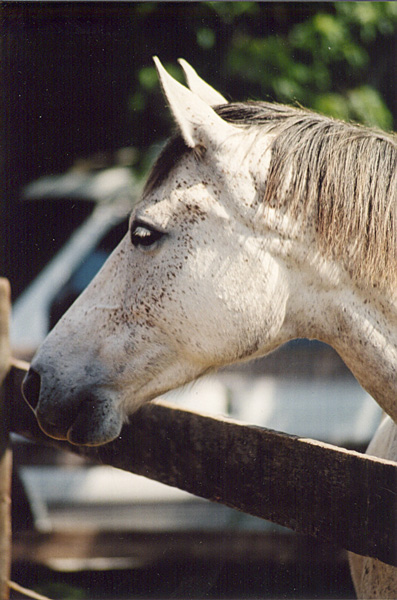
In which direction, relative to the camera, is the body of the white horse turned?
to the viewer's left
